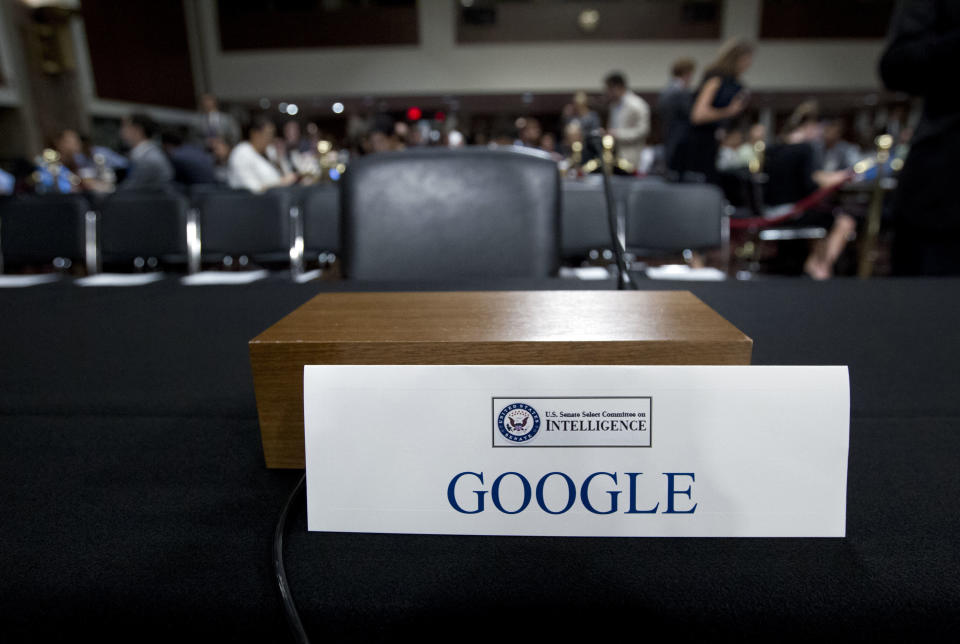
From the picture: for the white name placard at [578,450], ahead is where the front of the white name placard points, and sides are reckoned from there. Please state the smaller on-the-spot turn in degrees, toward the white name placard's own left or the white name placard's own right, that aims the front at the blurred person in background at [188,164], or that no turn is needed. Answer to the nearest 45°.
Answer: approximately 135° to the white name placard's own right

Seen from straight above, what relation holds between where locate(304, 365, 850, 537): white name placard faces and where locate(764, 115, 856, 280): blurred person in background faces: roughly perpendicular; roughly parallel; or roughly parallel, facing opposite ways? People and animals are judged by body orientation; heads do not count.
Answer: roughly perpendicular

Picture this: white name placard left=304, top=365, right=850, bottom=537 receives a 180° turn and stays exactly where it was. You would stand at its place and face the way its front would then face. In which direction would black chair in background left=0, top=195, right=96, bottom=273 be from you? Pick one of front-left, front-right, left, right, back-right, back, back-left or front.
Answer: front-left

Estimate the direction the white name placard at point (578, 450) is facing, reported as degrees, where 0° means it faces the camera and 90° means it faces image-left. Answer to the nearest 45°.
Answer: approximately 0°
